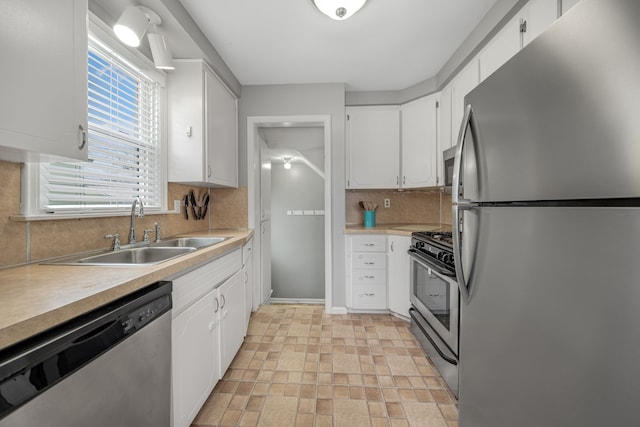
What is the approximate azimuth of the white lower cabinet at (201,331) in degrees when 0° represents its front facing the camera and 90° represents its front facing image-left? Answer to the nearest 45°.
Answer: approximately 315°

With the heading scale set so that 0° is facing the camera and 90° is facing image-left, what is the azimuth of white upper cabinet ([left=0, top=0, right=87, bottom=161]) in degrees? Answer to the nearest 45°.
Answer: approximately 315°

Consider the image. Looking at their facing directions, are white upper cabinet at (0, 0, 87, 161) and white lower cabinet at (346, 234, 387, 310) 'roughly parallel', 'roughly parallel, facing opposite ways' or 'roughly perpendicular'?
roughly perpendicular

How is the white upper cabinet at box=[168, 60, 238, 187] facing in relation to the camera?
to the viewer's right

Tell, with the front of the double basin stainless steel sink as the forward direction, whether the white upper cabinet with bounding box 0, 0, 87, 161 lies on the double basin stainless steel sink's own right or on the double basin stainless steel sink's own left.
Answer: on the double basin stainless steel sink's own right

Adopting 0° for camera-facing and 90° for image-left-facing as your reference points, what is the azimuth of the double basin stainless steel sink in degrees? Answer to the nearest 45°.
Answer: approximately 315°

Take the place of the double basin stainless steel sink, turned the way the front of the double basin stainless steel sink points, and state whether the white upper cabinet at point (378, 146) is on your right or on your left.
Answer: on your left

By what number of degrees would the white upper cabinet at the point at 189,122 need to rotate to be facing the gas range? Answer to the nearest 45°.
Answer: approximately 45° to its right

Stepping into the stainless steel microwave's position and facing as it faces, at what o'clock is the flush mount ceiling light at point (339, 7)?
The flush mount ceiling light is roughly at 10 o'clock from the stainless steel microwave.

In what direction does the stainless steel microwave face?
to the viewer's left

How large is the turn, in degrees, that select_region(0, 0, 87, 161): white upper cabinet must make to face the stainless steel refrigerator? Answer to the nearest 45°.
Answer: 0° — it already faces it

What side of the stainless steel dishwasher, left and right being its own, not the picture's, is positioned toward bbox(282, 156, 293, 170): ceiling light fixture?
left

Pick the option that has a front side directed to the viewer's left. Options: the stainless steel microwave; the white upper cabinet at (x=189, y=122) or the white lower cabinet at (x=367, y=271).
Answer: the stainless steel microwave
